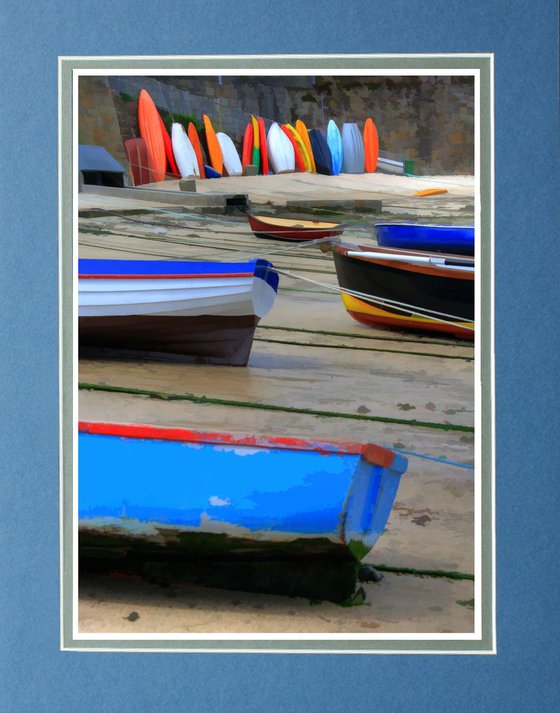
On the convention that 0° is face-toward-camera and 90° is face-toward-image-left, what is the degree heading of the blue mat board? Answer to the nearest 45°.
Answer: approximately 0°
